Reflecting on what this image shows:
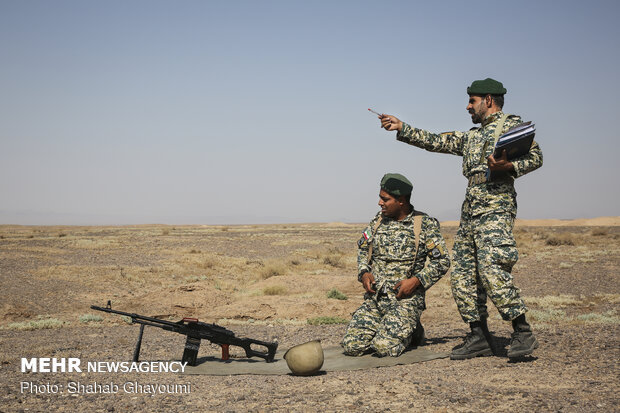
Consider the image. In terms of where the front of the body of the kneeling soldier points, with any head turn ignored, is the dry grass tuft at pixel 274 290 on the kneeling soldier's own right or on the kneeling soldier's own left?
on the kneeling soldier's own right

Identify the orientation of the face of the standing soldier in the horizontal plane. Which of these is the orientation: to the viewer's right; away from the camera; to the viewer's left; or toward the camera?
to the viewer's left

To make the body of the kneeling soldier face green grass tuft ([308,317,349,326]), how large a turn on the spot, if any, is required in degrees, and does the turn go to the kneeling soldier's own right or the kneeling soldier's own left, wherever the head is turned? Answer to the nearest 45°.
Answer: approximately 135° to the kneeling soldier's own right

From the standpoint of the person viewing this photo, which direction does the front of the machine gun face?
facing to the left of the viewer

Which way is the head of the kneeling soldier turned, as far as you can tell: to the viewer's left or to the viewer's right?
to the viewer's left

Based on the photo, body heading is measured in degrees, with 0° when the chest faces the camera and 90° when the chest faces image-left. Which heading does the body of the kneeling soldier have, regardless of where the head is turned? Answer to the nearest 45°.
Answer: approximately 45°

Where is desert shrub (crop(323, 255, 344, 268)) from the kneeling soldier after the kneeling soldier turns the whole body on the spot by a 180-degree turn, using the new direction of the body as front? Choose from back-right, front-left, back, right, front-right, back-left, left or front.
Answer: front-left

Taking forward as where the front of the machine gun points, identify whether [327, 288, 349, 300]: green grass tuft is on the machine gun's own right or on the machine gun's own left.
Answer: on the machine gun's own right
